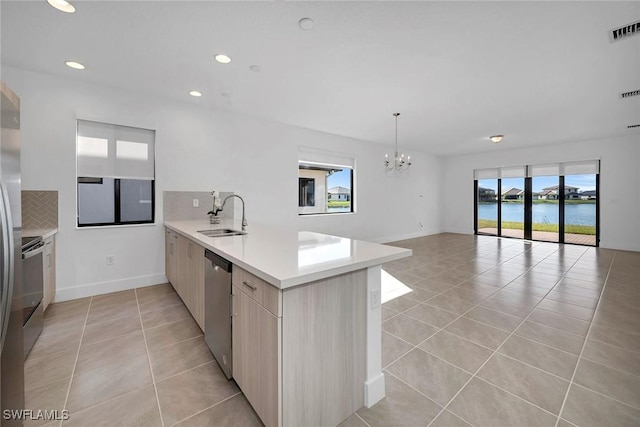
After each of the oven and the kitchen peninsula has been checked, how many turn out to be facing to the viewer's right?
1

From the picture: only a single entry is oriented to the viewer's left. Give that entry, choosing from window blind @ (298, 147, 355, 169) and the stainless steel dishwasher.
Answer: the stainless steel dishwasher

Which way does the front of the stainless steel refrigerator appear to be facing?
to the viewer's right

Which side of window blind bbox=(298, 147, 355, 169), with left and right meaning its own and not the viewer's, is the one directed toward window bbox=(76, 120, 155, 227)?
right

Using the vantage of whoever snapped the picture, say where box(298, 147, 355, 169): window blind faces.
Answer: facing the viewer and to the right of the viewer

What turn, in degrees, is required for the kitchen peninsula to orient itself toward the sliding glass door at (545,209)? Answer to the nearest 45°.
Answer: approximately 180°

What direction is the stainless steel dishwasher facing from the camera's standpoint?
to the viewer's left

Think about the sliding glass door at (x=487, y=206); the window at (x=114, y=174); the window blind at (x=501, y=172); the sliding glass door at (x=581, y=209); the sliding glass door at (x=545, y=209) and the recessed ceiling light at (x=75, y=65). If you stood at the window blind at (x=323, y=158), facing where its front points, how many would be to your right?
2

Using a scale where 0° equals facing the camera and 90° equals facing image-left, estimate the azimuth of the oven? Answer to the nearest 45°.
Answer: approximately 270°

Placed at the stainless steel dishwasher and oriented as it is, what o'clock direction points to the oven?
The oven is roughly at 1 o'clock from the stainless steel dishwasher.

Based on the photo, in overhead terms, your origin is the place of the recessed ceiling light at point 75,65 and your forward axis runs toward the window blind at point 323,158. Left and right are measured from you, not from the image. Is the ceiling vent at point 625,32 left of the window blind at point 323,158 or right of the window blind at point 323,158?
right

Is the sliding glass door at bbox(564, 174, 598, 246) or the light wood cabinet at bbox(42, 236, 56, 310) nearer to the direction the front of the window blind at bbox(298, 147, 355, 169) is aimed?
the sliding glass door

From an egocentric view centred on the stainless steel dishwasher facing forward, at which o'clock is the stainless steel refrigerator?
The stainless steel refrigerator is roughly at 11 o'clock from the stainless steel dishwasher.

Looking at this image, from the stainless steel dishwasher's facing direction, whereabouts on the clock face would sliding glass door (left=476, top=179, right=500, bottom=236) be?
The sliding glass door is roughly at 5 o'clock from the stainless steel dishwasher.

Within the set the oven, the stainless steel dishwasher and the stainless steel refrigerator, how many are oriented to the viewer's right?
2

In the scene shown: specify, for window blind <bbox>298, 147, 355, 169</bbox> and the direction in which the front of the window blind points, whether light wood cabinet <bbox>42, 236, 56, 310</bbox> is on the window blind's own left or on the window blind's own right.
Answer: on the window blind's own right

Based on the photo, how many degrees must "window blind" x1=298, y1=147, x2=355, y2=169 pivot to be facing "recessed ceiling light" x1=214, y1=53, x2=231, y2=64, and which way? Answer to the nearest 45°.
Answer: approximately 45° to its right

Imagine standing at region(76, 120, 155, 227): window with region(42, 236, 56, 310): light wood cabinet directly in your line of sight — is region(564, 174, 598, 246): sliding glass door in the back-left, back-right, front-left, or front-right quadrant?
back-left
